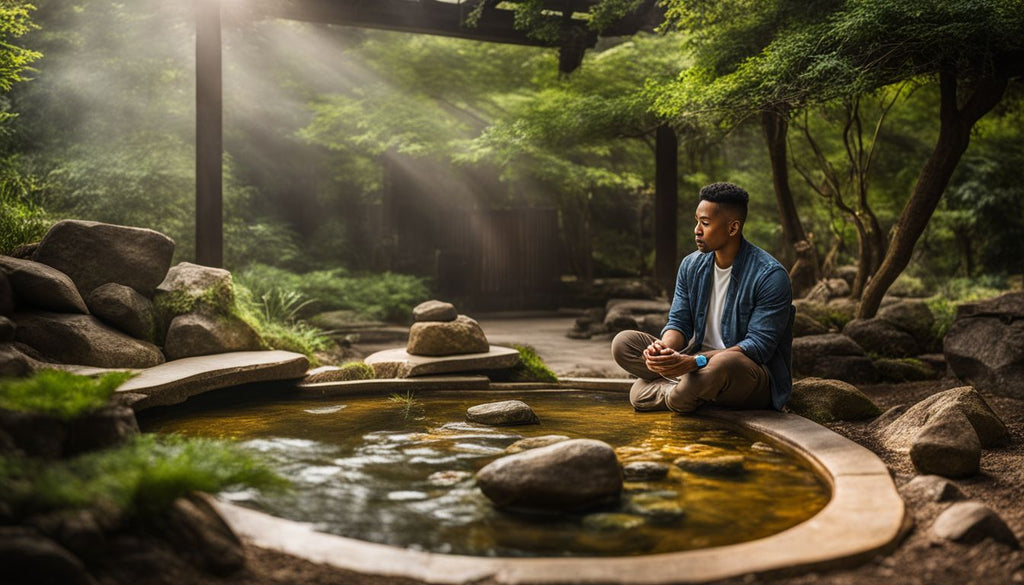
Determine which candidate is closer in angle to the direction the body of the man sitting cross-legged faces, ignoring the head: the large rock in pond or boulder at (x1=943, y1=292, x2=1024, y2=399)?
the large rock in pond

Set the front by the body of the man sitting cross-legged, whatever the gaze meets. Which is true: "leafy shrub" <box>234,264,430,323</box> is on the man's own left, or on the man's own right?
on the man's own right

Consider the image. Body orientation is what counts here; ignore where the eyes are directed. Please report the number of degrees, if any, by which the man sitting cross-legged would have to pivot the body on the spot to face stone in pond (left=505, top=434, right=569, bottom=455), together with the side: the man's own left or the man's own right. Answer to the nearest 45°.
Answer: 0° — they already face it

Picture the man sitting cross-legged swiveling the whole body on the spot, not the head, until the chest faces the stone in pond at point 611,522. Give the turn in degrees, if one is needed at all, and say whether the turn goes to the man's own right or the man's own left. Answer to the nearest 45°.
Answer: approximately 45° to the man's own left

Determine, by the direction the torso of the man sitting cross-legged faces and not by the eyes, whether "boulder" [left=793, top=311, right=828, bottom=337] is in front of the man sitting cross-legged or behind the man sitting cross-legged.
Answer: behind

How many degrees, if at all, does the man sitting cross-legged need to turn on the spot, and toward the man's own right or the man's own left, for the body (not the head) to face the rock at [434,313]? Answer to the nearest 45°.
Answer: approximately 90° to the man's own right

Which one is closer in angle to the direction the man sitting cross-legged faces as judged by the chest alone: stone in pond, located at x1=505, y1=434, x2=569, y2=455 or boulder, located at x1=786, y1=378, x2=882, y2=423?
the stone in pond

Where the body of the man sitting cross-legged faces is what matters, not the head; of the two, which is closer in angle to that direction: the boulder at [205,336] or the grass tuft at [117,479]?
the grass tuft

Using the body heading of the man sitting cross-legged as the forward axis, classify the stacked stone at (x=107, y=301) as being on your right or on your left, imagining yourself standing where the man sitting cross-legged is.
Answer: on your right

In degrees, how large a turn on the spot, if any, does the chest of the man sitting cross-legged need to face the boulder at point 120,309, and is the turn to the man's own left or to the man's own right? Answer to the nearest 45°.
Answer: approximately 45° to the man's own right

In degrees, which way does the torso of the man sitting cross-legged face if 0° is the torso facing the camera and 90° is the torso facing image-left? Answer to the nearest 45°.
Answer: approximately 45°
